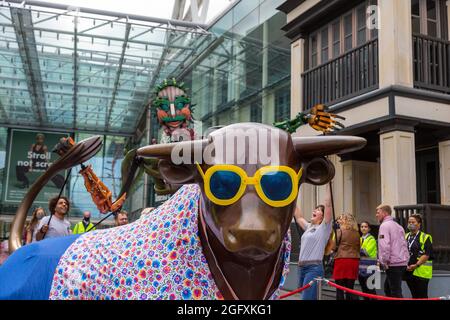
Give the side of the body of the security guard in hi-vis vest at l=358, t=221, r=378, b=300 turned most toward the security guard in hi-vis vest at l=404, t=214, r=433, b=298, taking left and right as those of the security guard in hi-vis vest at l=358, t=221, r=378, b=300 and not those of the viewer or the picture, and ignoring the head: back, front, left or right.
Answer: left

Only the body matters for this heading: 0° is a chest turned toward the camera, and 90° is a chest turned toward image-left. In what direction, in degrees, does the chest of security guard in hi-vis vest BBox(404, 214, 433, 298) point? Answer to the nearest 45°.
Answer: approximately 45°

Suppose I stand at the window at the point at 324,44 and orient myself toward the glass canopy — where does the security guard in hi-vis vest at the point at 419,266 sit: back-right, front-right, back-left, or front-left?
back-left

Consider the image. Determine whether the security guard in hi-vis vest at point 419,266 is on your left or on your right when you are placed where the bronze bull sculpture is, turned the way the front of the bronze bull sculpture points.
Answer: on your left

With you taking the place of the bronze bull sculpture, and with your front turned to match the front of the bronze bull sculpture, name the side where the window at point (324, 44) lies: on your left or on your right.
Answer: on your left

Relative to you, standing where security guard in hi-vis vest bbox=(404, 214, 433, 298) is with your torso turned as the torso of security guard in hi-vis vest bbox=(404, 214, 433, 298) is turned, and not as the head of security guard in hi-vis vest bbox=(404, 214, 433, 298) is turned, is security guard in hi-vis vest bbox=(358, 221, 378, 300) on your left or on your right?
on your right

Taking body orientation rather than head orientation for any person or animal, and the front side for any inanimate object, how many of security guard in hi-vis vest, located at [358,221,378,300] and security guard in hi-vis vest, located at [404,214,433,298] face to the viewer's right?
0
